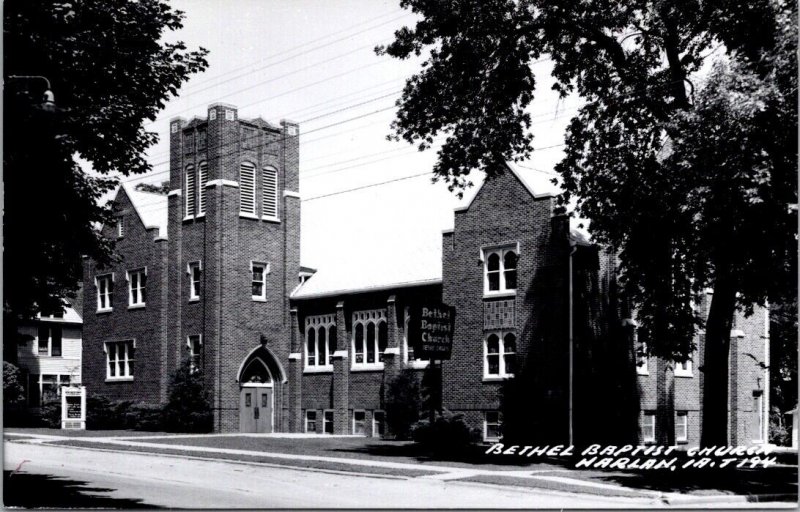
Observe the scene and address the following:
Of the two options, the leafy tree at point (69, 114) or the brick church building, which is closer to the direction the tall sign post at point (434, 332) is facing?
the leafy tree

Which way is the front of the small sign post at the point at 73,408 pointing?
toward the camera

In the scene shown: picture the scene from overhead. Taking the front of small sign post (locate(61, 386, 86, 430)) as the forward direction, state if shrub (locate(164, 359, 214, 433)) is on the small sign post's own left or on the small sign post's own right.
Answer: on the small sign post's own left

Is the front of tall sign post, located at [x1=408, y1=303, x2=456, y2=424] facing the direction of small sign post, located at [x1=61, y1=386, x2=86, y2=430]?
no

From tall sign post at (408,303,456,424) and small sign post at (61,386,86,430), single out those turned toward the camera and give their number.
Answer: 2

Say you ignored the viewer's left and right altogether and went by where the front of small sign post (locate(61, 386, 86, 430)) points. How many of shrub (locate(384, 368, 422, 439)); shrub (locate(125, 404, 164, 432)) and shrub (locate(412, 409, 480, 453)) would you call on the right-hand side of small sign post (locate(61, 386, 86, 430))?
0

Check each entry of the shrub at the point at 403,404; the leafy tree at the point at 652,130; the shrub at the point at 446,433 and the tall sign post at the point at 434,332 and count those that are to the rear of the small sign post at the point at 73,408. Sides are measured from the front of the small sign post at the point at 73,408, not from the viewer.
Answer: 0

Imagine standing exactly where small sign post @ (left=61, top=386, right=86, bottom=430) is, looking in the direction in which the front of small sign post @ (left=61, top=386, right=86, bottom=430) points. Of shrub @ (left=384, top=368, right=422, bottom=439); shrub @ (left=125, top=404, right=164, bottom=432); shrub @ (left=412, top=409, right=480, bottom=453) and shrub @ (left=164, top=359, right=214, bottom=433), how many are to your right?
0

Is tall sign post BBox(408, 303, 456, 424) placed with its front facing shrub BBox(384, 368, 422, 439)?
no

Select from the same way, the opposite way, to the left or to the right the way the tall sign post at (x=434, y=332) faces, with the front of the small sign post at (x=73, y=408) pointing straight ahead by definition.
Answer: the same way
